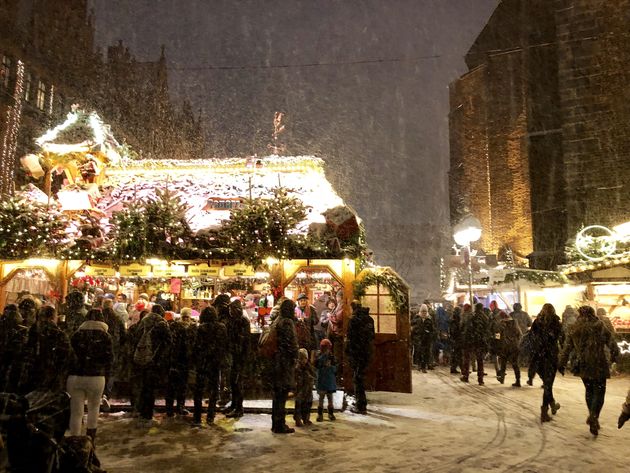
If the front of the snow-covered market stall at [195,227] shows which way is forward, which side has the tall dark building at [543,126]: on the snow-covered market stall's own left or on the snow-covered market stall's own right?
on the snow-covered market stall's own left

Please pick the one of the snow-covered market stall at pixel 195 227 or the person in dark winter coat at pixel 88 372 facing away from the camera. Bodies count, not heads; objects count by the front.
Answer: the person in dark winter coat

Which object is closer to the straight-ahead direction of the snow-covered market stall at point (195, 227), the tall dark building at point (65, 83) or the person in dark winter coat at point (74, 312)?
the person in dark winter coat

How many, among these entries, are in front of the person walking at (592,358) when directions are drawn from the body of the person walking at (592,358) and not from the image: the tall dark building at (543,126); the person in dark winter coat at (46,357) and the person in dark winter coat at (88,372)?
1

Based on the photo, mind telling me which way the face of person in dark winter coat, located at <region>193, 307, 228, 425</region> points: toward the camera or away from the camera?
away from the camera

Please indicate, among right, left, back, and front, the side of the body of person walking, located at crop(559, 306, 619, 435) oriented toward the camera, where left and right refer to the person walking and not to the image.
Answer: back

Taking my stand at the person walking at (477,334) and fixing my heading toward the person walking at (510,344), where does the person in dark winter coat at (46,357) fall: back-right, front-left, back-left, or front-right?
back-right

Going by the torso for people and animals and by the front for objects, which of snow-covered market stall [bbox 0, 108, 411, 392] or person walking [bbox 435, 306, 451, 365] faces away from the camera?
the person walking

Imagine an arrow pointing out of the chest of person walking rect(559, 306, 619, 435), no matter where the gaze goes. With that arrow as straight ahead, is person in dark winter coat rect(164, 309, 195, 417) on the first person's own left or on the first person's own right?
on the first person's own left

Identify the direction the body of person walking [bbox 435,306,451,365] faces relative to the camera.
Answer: away from the camera

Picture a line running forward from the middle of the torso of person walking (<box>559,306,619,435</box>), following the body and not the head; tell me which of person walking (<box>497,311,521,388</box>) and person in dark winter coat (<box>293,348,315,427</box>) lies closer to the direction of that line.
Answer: the person walking

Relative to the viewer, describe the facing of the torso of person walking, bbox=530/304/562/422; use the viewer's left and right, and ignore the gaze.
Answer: facing away from the viewer
